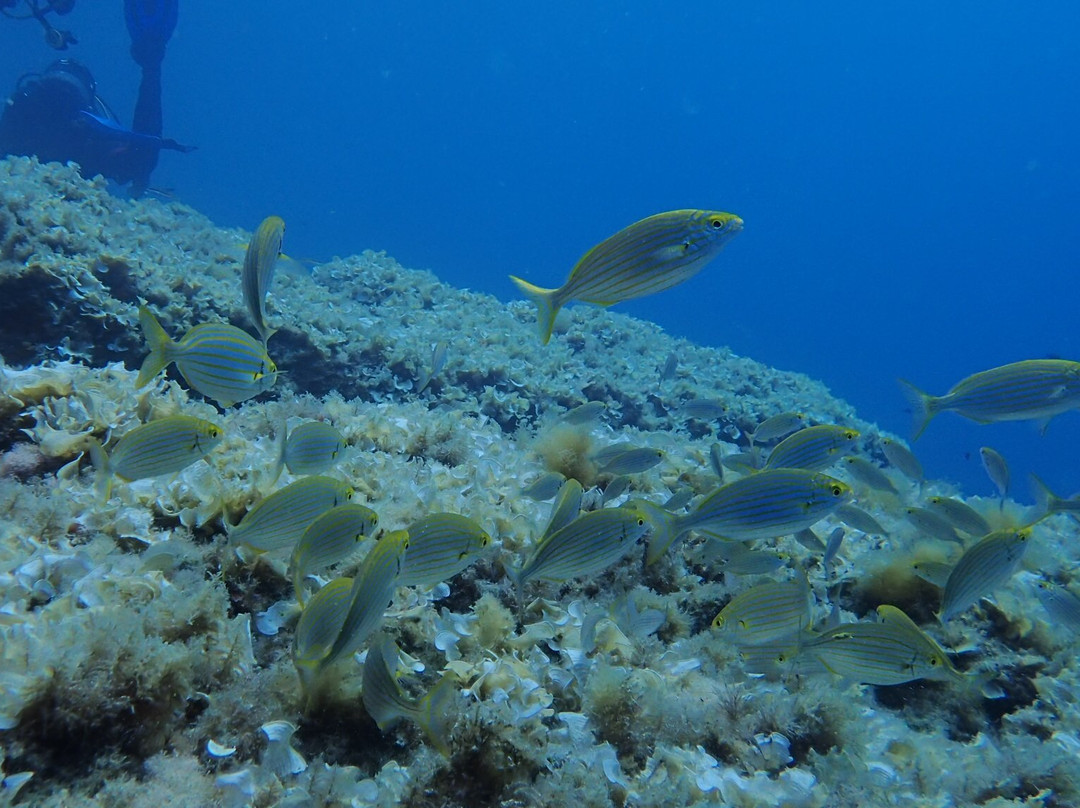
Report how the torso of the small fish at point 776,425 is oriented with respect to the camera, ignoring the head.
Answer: to the viewer's right

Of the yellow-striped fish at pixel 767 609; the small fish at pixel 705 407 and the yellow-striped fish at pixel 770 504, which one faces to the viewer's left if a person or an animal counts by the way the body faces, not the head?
the yellow-striped fish at pixel 767 609

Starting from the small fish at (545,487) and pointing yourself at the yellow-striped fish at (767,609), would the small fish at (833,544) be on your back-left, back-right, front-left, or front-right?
front-left

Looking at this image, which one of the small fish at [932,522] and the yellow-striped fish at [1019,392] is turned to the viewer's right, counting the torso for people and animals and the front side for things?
the yellow-striped fish

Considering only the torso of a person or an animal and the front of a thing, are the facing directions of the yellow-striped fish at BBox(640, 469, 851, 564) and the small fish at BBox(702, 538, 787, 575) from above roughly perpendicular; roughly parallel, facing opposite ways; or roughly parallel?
roughly parallel

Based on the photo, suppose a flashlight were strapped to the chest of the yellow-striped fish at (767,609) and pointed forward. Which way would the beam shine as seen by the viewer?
to the viewer's left

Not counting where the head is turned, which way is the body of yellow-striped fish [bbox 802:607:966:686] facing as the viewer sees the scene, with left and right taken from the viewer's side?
facing to the right of the viewer

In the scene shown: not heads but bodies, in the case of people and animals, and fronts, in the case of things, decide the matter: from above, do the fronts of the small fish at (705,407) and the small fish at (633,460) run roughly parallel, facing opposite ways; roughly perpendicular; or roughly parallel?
roughly parallel

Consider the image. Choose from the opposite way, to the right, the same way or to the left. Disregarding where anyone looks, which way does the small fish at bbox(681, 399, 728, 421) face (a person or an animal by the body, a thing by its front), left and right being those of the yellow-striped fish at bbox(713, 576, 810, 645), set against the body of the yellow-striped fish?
the opposite way

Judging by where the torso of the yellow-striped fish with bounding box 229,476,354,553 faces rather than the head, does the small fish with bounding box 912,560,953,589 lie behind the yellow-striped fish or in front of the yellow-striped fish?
in front

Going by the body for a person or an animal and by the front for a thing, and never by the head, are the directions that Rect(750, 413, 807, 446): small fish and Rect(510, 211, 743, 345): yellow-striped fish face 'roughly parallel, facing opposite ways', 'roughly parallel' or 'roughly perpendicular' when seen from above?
roughly parallel

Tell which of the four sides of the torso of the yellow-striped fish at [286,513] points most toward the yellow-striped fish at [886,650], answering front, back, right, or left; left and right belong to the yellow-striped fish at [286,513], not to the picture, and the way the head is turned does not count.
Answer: front

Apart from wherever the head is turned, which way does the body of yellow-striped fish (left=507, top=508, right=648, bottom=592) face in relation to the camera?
to the viewer's right

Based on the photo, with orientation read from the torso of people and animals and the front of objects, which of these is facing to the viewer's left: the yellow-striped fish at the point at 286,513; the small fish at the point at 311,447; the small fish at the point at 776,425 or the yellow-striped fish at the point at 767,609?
the yellow-striped fish at the point at 767,609

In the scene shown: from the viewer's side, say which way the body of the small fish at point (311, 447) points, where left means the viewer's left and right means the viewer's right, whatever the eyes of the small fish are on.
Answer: facing to the right of the viewer

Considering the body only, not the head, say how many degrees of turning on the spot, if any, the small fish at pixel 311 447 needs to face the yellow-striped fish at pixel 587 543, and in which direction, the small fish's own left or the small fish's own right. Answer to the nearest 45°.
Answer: approximately 45° to the small fish's own right
